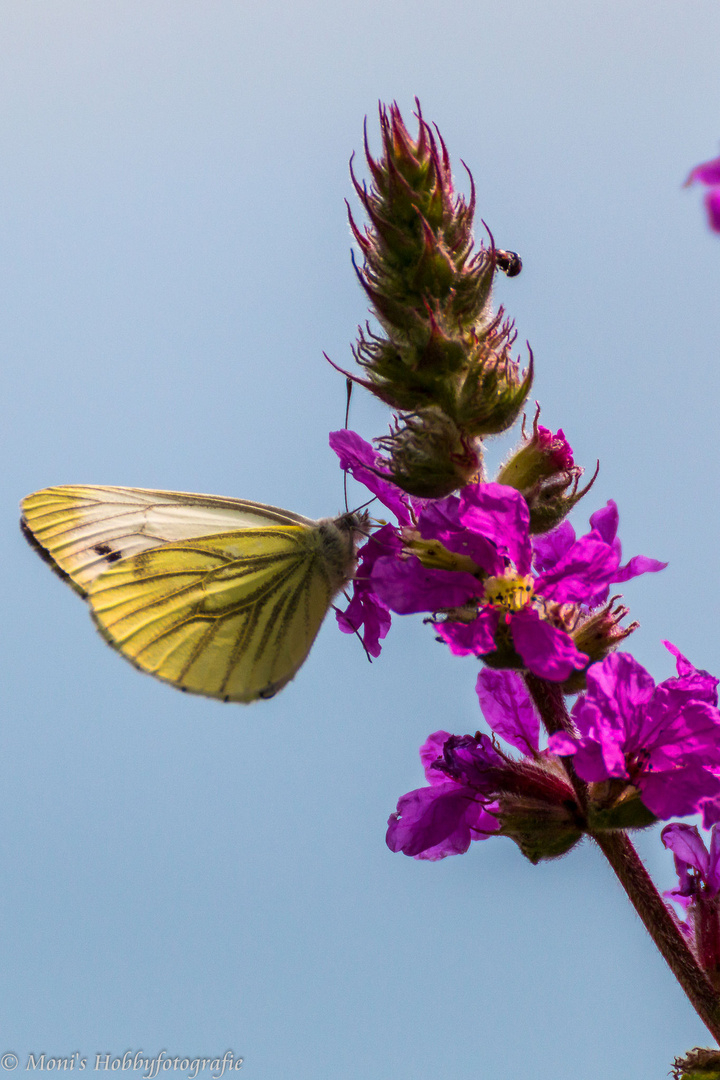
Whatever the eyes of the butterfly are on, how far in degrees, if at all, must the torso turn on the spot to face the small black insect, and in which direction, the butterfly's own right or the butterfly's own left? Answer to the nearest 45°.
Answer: approximately 45° to the butterfly's own right

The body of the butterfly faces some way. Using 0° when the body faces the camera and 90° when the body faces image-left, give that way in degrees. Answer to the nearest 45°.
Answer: approximately 270°
